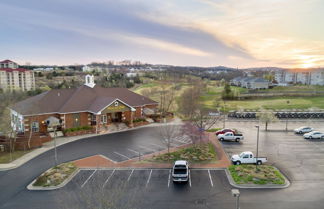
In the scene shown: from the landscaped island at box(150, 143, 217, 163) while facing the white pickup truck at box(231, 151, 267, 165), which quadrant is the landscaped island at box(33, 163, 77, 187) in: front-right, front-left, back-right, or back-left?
back-right

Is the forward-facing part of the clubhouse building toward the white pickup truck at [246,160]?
yes

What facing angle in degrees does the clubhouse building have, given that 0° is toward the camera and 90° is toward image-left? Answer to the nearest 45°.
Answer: approximately 315°

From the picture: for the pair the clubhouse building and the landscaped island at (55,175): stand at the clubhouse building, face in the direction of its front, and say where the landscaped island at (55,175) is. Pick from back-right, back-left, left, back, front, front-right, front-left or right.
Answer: front-right

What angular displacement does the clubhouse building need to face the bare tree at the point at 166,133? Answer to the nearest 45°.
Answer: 0° — it already faces it

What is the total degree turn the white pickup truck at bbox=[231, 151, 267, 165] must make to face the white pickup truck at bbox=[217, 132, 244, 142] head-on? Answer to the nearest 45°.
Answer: approximately 90° to its right

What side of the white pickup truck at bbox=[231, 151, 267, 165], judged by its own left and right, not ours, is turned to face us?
left

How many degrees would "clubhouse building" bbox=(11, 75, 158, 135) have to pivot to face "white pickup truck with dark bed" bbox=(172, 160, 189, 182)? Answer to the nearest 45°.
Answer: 0° — it already faces it

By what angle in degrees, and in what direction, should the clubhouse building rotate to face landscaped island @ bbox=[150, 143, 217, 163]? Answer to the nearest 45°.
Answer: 0° — it already faces it

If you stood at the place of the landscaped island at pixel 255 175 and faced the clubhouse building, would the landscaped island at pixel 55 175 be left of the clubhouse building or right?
left

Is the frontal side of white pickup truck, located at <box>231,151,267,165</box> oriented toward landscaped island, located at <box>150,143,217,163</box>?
yes

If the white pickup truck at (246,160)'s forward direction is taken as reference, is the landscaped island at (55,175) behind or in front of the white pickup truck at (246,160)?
in front

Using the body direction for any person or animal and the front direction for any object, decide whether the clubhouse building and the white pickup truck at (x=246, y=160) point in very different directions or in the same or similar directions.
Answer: very different directions

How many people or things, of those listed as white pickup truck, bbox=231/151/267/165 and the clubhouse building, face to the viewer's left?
1
